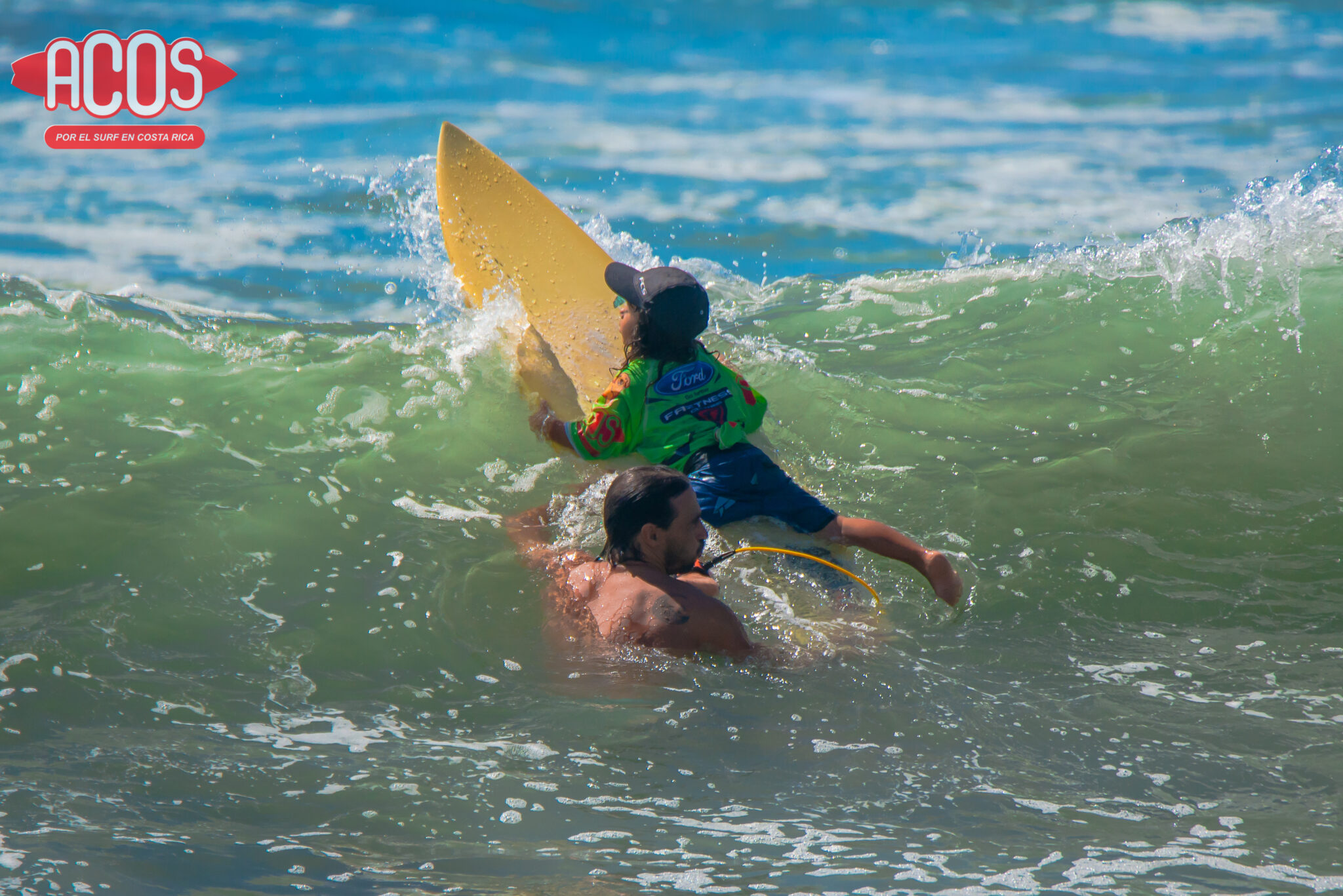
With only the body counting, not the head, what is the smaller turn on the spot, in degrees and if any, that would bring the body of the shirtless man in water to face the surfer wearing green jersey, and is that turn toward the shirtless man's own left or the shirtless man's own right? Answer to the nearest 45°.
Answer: approximately 45° to the shirtless man's own left

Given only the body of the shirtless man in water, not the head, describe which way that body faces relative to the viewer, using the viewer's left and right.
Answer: facing away from the viewer and to the right of the viewer
